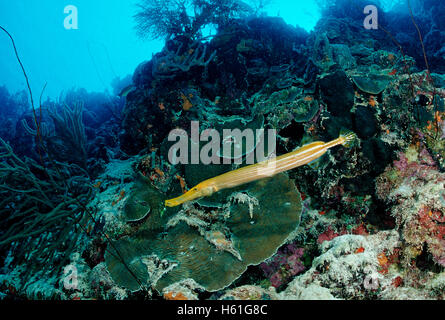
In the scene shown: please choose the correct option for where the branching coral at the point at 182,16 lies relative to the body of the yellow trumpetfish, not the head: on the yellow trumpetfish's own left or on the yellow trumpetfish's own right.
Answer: on the yellow trumpetfish's own right

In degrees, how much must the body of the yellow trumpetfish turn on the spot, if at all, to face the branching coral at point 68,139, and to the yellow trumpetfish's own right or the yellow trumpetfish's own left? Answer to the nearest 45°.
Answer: approximately 45° to the yellow trumpetfish's own right

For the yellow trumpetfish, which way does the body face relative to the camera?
to the viewer's left
